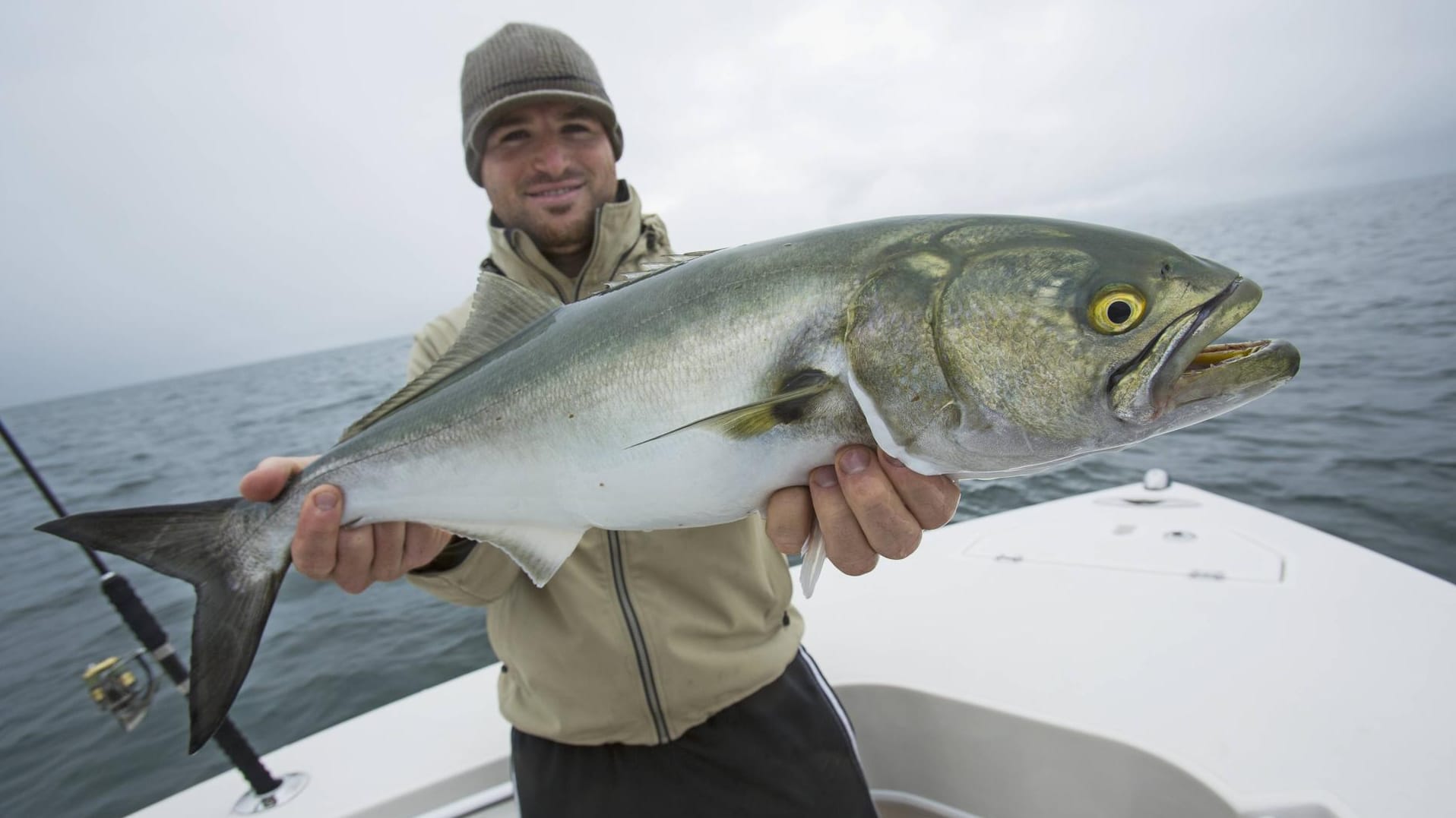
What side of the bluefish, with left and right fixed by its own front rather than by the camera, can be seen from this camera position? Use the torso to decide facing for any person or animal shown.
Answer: right

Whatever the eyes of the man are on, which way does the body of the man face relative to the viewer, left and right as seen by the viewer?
facing the viewer

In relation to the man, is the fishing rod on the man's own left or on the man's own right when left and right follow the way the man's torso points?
on the man's own right
